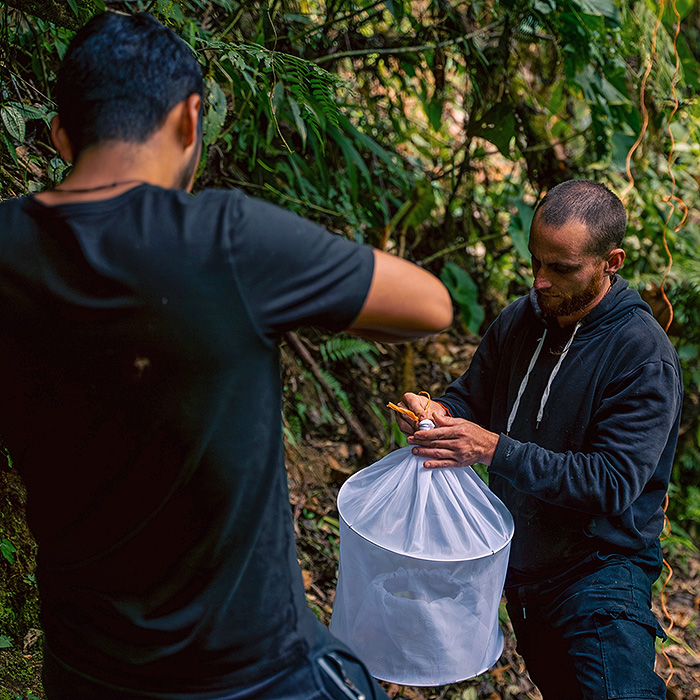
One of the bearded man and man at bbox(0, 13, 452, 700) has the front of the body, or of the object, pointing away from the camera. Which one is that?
the man

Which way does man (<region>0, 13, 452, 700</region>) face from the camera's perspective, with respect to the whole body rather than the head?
away from the camera

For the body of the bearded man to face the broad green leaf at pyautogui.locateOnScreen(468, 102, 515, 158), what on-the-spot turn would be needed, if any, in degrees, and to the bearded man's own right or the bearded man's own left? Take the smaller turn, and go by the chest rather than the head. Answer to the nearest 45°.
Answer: approximately 135° to the bearded man's own right

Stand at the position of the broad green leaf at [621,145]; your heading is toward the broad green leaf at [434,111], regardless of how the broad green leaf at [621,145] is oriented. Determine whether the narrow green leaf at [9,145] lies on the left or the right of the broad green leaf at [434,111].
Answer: left

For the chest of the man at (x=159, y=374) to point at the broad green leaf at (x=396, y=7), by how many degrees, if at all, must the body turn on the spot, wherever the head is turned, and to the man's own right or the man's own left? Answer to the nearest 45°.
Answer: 0° — they already face it

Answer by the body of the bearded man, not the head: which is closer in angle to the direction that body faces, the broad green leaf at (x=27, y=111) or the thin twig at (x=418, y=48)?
the broad green leaf

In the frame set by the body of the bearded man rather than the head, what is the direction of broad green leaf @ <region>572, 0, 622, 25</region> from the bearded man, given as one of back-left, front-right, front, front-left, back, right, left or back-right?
back-right

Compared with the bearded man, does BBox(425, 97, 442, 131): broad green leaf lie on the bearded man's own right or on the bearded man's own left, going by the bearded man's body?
on the bearded man's own right

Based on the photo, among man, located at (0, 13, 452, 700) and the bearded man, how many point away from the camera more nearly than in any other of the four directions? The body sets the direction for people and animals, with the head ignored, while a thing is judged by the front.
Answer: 1
